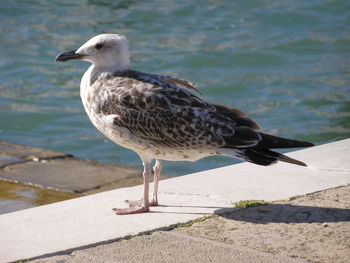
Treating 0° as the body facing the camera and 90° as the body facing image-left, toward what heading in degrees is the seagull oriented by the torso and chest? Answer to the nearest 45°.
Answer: approximately 90°
